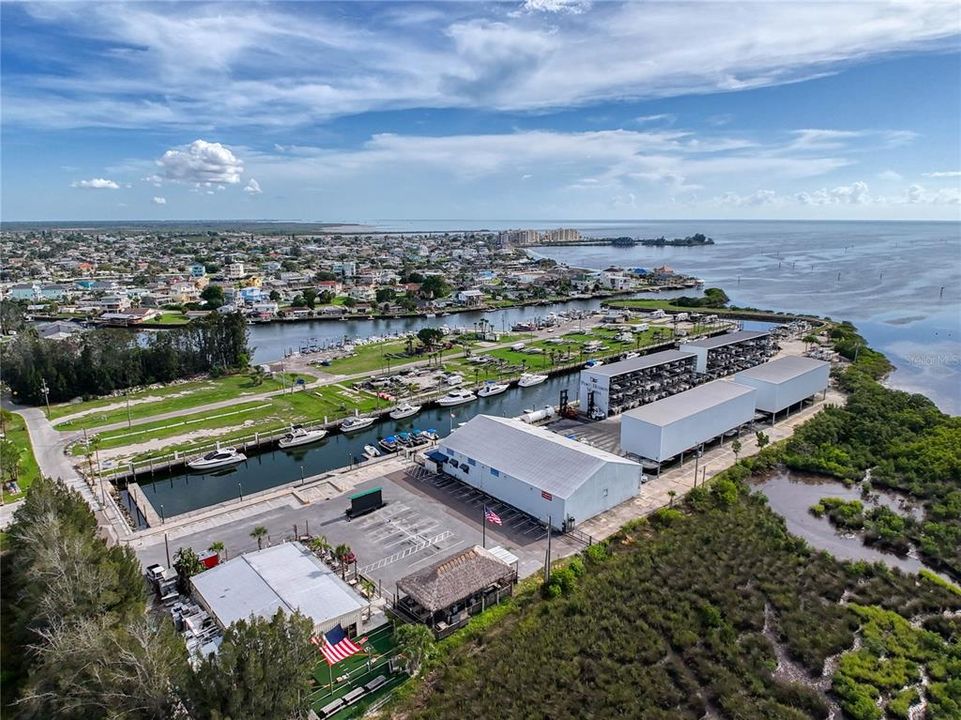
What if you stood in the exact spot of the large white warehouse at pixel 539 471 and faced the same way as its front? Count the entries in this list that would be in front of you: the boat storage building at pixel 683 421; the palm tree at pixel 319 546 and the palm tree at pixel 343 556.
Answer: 2

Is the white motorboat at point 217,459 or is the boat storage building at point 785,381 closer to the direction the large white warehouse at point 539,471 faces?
the white motorboat

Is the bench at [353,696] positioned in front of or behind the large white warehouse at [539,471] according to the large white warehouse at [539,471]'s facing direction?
in front

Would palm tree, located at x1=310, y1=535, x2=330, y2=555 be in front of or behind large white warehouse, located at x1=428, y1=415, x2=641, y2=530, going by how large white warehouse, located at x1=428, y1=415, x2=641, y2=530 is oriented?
in front

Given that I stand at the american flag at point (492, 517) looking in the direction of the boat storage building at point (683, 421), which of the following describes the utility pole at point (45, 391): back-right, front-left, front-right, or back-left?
back-left

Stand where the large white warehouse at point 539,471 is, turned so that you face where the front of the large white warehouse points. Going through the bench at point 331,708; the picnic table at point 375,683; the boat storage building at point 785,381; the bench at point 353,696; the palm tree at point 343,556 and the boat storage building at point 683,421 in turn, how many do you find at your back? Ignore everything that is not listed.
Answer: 2

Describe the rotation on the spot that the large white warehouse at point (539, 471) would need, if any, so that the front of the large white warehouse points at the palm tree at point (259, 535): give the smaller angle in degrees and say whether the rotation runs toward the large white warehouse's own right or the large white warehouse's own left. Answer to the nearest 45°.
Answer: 0° — it already faces it

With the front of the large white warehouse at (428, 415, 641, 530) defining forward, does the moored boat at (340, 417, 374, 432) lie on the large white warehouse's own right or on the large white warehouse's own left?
on the large white warehouse's own right
